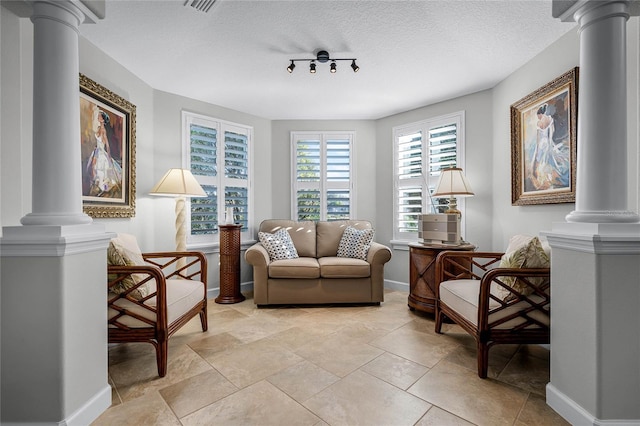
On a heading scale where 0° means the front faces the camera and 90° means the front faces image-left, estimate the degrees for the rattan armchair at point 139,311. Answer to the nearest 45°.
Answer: approximately 315°

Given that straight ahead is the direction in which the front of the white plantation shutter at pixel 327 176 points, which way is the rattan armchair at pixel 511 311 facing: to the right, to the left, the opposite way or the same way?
to the right

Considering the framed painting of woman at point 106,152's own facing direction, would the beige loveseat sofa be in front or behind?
in front

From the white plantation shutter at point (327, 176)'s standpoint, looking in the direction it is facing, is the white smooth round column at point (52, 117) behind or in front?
in front

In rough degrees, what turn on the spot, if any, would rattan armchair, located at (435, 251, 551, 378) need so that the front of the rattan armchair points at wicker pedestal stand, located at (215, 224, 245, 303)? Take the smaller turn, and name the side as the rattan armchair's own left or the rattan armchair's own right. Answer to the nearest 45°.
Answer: approximately 45° to the rattan armchair's own right

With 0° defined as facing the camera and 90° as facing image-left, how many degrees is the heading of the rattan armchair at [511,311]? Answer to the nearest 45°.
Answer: approximately 45°

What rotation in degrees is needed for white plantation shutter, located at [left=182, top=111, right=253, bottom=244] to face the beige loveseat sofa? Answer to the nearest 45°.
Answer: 0° — it already faces it

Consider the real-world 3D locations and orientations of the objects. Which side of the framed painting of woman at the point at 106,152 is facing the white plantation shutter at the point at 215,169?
left

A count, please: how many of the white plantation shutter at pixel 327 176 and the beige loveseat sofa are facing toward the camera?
2

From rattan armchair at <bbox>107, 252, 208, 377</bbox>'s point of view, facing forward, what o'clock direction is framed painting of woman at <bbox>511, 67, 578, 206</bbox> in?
The framed painting of woman is roughly at 11 o'clock from the rattan armchair.

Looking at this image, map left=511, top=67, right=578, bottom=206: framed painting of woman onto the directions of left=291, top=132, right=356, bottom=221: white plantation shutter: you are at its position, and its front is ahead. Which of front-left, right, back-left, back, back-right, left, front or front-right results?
front-left

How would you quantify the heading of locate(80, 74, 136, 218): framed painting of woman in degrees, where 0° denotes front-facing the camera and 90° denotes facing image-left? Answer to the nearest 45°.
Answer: approximately 315°

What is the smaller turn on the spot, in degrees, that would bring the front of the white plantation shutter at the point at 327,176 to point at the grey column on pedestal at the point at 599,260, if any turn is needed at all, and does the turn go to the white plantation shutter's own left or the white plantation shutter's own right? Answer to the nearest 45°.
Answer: approximately 45° to the white plantation shutter's own left
